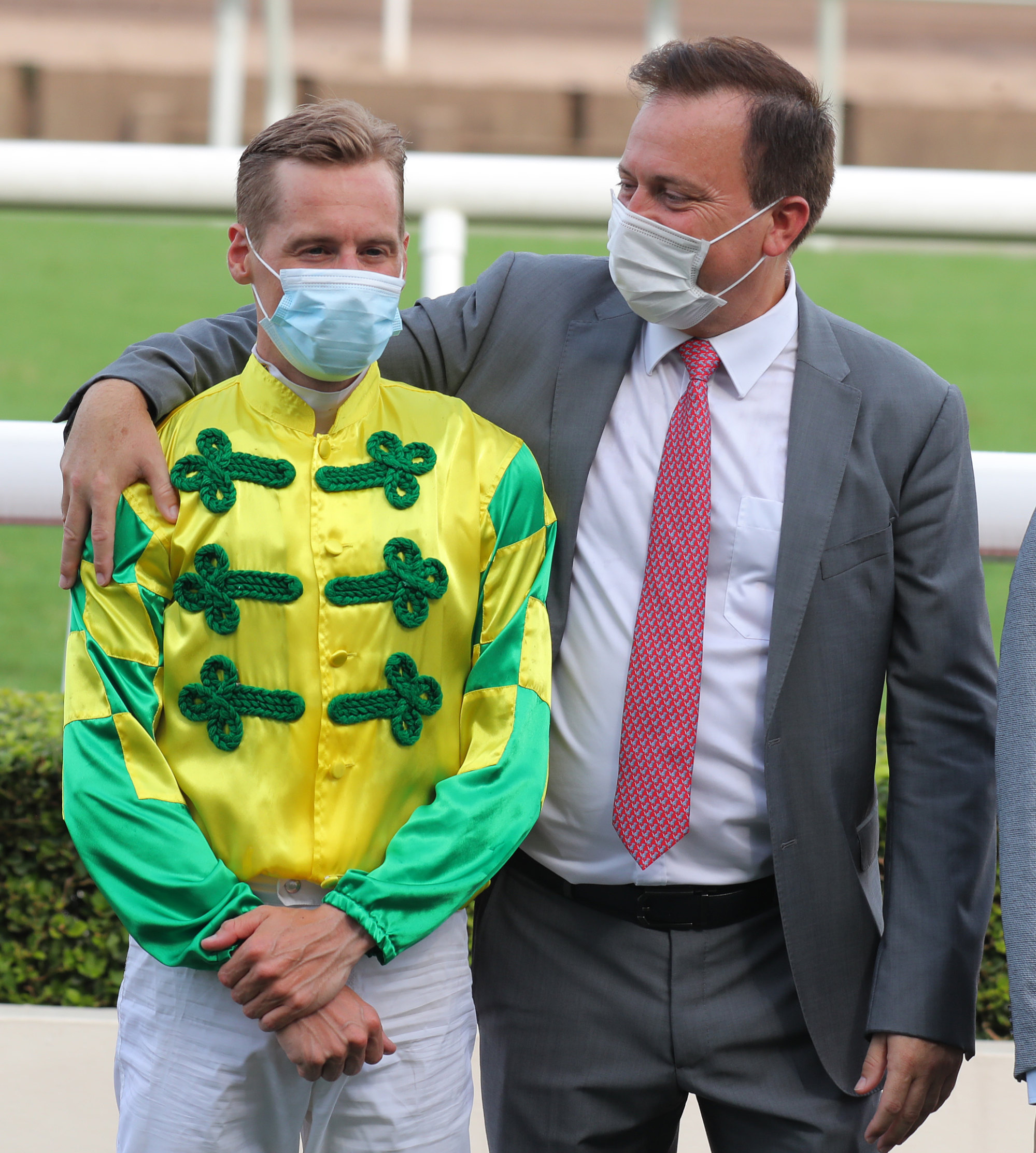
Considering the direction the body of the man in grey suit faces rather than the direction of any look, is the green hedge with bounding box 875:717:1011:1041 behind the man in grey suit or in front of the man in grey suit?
behind

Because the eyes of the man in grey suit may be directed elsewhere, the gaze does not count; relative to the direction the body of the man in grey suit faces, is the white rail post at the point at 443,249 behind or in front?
behind

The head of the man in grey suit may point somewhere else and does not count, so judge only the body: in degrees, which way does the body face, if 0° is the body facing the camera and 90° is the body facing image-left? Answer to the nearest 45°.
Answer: approximately 0°

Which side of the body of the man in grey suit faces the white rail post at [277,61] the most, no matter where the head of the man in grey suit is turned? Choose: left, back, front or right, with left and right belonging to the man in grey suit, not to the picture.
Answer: back

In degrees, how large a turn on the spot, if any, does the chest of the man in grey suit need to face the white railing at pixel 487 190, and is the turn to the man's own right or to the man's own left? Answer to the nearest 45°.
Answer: approximately 180°

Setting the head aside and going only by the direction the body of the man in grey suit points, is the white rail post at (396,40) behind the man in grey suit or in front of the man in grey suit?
behind

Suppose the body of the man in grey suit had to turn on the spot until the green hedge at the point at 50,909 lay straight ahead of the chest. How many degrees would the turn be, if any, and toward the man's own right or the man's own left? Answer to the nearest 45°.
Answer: approximately 135° to the man's own right
